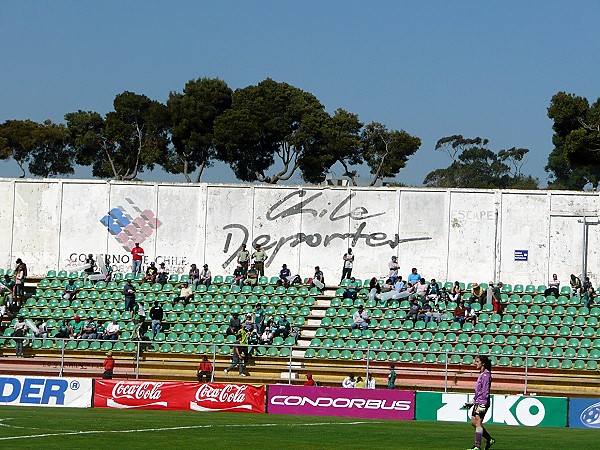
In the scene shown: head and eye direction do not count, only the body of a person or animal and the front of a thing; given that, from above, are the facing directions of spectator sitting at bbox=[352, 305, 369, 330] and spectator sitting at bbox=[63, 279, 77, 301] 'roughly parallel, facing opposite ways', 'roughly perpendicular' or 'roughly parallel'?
roughly parallel

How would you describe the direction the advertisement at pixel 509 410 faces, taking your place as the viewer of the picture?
facing the viewer

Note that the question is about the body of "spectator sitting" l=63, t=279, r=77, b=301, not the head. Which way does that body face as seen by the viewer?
toward the camera

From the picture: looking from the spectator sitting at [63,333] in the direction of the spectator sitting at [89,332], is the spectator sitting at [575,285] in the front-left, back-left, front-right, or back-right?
front-left

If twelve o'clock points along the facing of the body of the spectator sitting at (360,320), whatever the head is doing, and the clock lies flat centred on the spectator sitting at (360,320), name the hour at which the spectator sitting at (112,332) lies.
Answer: the spectator sitting at (112,332) is roughly at 3 o'clock from the spectator sitting at (360,320).

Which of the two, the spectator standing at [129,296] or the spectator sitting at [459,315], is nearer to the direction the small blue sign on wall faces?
the spectator sitting

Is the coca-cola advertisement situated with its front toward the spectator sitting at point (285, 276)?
no

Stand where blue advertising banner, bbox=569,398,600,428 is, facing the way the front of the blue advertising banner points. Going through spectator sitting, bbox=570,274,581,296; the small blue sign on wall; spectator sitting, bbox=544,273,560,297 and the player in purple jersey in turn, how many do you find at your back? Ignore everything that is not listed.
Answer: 3

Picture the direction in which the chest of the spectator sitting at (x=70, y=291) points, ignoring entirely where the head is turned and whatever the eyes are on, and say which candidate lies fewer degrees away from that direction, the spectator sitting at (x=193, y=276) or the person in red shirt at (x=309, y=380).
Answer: the person in red shirt

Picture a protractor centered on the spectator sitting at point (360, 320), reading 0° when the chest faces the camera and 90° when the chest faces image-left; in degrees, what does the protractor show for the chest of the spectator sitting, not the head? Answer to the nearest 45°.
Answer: approximately 0°

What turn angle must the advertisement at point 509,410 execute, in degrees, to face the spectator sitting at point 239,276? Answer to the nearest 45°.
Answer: approximately 135° to its right

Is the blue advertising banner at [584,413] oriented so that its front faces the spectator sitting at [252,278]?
no

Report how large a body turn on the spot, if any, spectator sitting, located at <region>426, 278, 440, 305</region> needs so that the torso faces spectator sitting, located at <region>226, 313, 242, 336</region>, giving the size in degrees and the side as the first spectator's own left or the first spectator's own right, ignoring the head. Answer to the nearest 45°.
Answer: approximately 45° to the first spectator's own right

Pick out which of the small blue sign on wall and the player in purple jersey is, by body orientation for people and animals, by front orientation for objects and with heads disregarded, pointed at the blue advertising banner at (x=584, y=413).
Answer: the small blue sign on wall

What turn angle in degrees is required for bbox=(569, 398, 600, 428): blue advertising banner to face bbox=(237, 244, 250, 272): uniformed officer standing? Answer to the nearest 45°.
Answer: approximately 135° to its right

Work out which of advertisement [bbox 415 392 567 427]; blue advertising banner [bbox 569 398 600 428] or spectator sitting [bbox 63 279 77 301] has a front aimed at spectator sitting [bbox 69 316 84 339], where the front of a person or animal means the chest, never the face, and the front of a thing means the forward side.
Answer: spectator sitting [bbox 63 279 77 301]

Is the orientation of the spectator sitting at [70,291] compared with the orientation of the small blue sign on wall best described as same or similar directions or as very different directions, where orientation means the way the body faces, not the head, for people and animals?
same or similar directions

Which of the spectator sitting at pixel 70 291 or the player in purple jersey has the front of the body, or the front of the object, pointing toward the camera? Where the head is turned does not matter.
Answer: the spectator sitting

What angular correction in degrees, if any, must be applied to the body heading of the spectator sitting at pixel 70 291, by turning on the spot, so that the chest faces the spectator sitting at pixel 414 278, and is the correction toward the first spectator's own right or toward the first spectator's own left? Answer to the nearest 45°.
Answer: approximately 90° to the first spectator's own left

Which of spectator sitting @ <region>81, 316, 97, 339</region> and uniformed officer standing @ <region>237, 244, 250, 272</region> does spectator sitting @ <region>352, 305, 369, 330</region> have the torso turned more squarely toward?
the spectator sitting

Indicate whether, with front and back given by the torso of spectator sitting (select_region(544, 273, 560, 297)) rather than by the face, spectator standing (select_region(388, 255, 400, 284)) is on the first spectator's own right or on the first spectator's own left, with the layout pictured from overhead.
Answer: on the first spectator's own right
